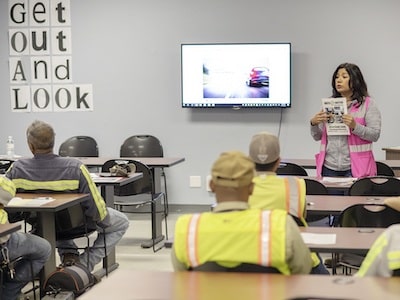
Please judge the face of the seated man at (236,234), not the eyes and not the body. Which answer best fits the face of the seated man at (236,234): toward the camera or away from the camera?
away from the camera

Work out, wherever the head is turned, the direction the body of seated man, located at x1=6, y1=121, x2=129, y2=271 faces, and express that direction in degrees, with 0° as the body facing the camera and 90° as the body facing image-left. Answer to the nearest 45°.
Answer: approximately 180°

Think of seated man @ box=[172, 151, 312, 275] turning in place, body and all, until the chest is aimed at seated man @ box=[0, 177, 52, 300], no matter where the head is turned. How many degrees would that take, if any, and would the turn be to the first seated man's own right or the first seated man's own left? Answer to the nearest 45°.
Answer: approximately 45° to the first seated man's own left

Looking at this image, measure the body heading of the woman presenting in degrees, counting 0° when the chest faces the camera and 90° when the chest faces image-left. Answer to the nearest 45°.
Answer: approximately 45°

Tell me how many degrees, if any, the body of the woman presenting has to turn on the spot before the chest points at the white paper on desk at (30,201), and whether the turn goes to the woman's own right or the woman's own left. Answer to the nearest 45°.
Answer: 0° — they already face it

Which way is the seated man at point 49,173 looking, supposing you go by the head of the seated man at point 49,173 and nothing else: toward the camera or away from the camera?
away from the camera

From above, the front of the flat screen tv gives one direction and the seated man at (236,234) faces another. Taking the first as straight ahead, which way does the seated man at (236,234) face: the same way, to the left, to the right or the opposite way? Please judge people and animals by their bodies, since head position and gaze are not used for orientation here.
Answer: the opposite way

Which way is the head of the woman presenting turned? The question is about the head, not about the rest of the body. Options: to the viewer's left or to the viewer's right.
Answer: to the viewer's left

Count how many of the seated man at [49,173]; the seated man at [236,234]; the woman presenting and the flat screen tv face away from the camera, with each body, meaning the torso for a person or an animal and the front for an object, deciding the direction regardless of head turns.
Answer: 2

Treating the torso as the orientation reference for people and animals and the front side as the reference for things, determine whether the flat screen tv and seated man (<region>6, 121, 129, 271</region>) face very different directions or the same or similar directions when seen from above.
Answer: very different directions

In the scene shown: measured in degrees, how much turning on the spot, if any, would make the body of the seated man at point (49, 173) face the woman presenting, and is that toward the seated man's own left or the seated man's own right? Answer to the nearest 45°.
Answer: approximately 90° to the seated man's own right

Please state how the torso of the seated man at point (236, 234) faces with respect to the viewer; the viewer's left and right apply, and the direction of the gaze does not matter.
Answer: facing away from the viewer

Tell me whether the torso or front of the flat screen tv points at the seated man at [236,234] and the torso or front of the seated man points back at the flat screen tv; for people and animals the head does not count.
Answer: yes

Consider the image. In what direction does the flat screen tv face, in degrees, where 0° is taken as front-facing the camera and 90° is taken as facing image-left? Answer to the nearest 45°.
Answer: approximately 0°
